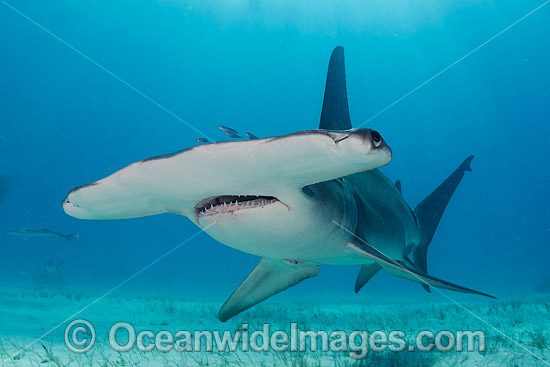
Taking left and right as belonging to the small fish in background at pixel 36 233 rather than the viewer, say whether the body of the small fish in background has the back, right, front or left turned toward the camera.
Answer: left

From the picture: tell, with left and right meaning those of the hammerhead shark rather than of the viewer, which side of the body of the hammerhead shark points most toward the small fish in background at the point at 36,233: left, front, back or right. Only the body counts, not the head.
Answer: right

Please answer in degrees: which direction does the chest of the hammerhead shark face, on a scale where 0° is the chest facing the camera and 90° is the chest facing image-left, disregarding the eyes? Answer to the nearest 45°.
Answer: approximately 45°

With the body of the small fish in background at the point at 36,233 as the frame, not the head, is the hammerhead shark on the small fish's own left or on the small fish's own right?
on the small fish's own left
